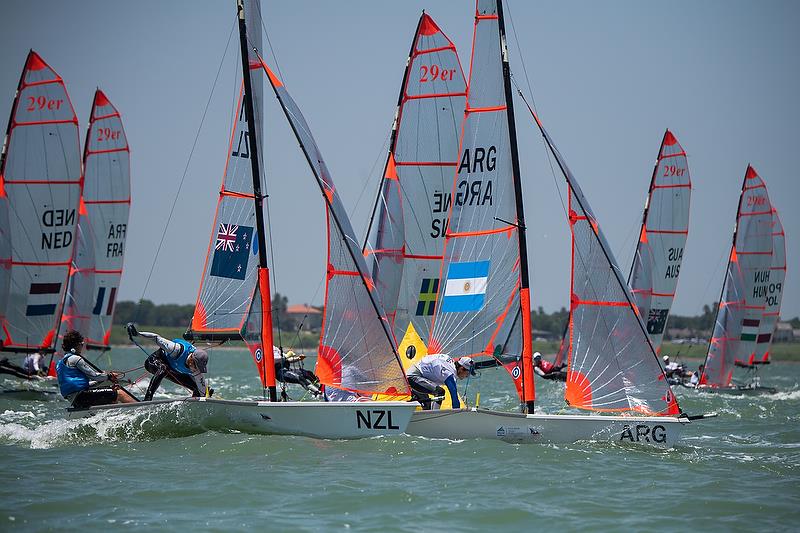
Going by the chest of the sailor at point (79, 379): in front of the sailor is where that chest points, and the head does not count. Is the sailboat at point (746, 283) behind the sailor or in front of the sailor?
in front

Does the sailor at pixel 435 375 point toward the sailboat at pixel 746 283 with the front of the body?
no

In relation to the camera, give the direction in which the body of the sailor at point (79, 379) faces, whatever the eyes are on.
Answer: to the viewer's right

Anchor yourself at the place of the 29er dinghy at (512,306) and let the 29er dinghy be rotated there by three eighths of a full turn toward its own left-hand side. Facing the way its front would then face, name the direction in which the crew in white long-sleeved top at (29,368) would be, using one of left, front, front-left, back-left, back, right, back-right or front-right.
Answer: front

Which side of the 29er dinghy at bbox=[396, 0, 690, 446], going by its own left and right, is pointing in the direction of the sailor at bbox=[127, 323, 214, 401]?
back

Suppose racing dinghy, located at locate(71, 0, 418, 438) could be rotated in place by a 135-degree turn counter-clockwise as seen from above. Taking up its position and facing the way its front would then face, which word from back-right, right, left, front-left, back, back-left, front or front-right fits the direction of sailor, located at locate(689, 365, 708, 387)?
right

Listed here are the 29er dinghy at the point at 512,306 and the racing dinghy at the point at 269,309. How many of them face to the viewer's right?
2

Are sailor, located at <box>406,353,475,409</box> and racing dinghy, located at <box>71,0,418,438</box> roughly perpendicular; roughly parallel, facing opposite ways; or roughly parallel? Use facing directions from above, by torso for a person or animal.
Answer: roughly parallel
